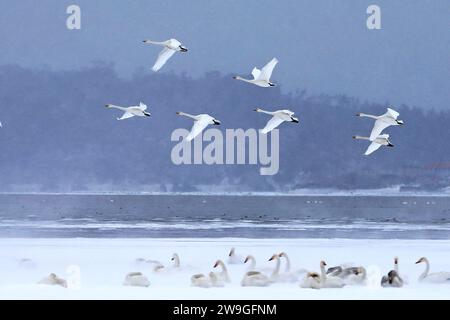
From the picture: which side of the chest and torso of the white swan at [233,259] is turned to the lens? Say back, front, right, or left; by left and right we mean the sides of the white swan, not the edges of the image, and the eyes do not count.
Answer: left

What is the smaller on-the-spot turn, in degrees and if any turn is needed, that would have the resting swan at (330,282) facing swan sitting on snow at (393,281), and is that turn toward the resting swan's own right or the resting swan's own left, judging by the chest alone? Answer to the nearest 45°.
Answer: approximately 180°

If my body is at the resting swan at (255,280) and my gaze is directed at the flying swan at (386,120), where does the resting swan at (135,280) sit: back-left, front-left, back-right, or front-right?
back-left

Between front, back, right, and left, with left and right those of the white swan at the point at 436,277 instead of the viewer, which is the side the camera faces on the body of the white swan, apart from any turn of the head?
left

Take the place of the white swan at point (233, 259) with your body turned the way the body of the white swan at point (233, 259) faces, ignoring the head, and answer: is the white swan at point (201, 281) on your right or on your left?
on your left

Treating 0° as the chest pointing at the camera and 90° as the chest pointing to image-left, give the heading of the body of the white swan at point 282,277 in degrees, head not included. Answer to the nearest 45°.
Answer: approximately 90°
